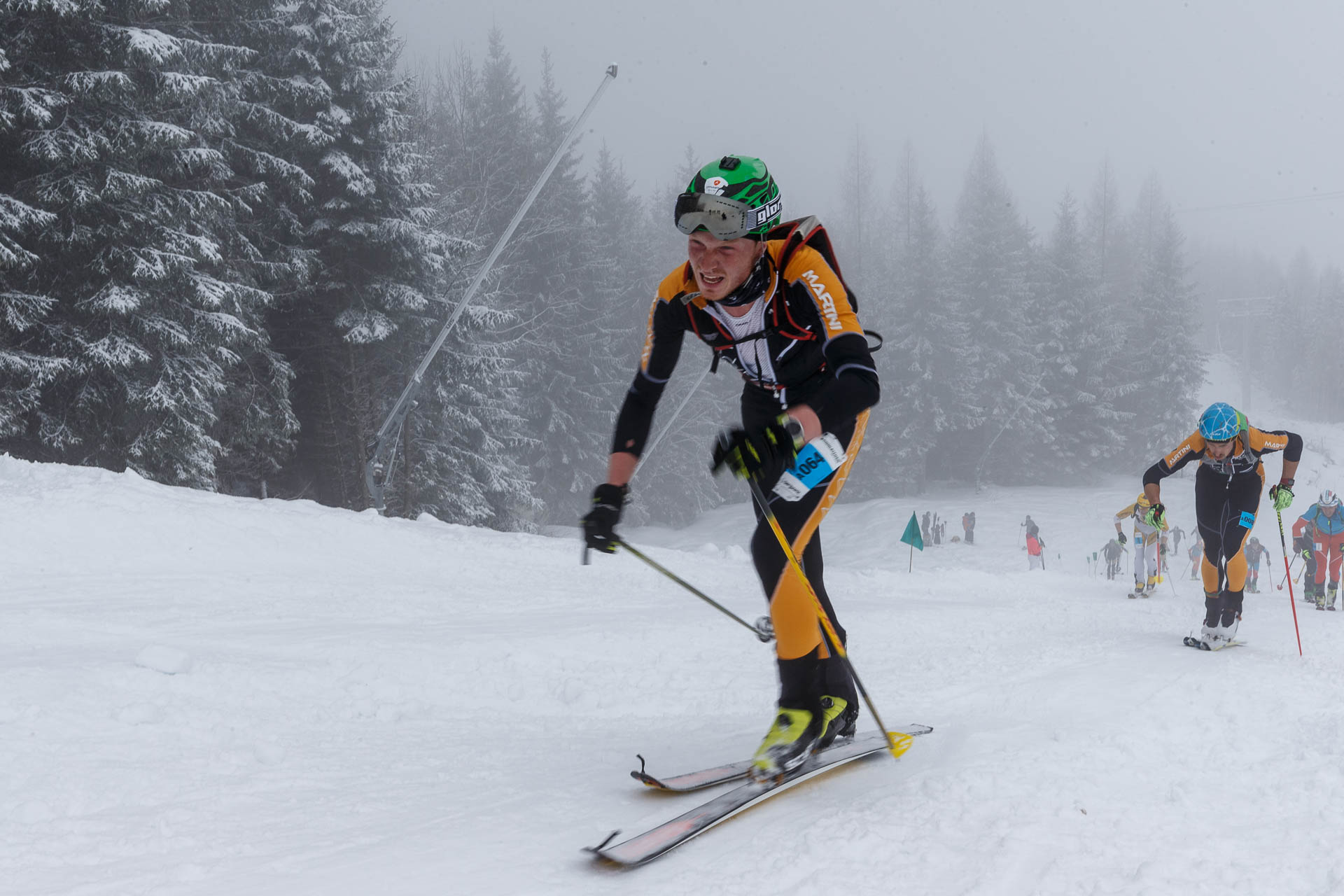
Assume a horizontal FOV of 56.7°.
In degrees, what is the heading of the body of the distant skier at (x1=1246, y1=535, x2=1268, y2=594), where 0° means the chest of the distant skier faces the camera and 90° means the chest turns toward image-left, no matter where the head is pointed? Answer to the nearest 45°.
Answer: approximately 0°

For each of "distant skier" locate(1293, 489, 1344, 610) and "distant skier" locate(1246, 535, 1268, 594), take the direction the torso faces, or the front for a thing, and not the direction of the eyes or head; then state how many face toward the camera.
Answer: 2

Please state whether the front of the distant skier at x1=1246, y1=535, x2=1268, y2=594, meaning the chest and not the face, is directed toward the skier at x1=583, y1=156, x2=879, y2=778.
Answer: yes

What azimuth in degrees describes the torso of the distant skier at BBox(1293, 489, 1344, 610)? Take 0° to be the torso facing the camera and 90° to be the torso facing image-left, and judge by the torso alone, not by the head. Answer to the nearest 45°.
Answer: approximately 0°

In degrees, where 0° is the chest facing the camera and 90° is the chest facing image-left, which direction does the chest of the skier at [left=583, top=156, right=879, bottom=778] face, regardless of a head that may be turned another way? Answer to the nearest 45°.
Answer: approximately 45°

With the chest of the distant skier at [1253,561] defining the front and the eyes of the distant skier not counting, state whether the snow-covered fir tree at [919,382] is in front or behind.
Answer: behind

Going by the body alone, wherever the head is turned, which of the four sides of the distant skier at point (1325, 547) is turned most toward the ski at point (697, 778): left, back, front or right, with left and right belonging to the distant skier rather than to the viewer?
front

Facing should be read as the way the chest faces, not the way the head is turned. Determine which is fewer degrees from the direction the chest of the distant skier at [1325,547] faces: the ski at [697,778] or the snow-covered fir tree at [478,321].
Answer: the ski

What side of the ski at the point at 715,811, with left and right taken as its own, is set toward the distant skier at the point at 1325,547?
back
